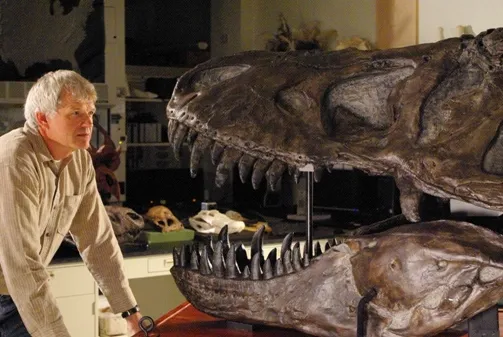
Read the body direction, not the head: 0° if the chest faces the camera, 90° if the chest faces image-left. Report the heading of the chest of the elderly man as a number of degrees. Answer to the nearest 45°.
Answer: approximately 315°

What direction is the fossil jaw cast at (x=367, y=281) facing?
to the viewer's left

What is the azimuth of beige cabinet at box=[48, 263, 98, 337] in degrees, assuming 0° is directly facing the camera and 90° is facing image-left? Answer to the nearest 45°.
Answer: approximately 0°

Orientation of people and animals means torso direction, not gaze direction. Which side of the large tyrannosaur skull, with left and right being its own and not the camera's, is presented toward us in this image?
left

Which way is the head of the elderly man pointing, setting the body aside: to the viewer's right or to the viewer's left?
to the viewer's right
